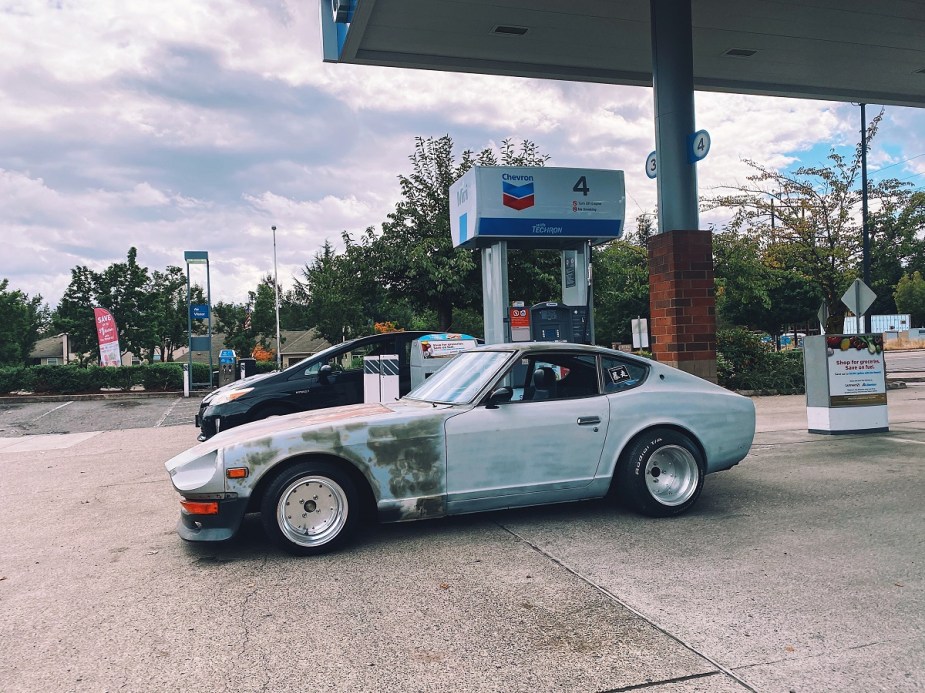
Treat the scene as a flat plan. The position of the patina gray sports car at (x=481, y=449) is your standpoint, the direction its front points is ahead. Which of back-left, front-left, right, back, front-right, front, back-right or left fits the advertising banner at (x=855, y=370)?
back-right

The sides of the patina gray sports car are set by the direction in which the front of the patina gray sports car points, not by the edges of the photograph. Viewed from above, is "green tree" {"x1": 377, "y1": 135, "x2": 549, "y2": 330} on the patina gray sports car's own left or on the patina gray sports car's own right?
on the patina gray sports car's own right

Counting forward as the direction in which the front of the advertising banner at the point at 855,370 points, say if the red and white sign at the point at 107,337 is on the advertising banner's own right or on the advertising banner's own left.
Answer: on the advertising banner's own right

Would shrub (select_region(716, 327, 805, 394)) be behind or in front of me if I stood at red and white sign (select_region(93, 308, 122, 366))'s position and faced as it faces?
in front

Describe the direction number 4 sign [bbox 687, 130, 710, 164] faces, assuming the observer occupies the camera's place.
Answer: facing the viewer and to the right of the viewer

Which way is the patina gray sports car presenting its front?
to the viewer's left

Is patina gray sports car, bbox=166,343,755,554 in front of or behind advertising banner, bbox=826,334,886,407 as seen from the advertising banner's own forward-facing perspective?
in front

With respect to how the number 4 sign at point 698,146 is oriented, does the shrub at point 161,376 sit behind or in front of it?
behind

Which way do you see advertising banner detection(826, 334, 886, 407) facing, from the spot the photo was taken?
facing the viewer

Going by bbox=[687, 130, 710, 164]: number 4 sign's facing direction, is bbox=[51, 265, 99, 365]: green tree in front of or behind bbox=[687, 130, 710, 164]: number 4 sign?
behind

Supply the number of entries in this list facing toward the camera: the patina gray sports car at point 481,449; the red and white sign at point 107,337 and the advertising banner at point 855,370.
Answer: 2

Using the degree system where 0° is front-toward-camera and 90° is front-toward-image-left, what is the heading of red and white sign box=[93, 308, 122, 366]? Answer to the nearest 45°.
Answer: approximately 0°

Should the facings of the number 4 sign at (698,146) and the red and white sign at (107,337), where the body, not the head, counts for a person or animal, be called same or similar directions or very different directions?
same or similar directions
